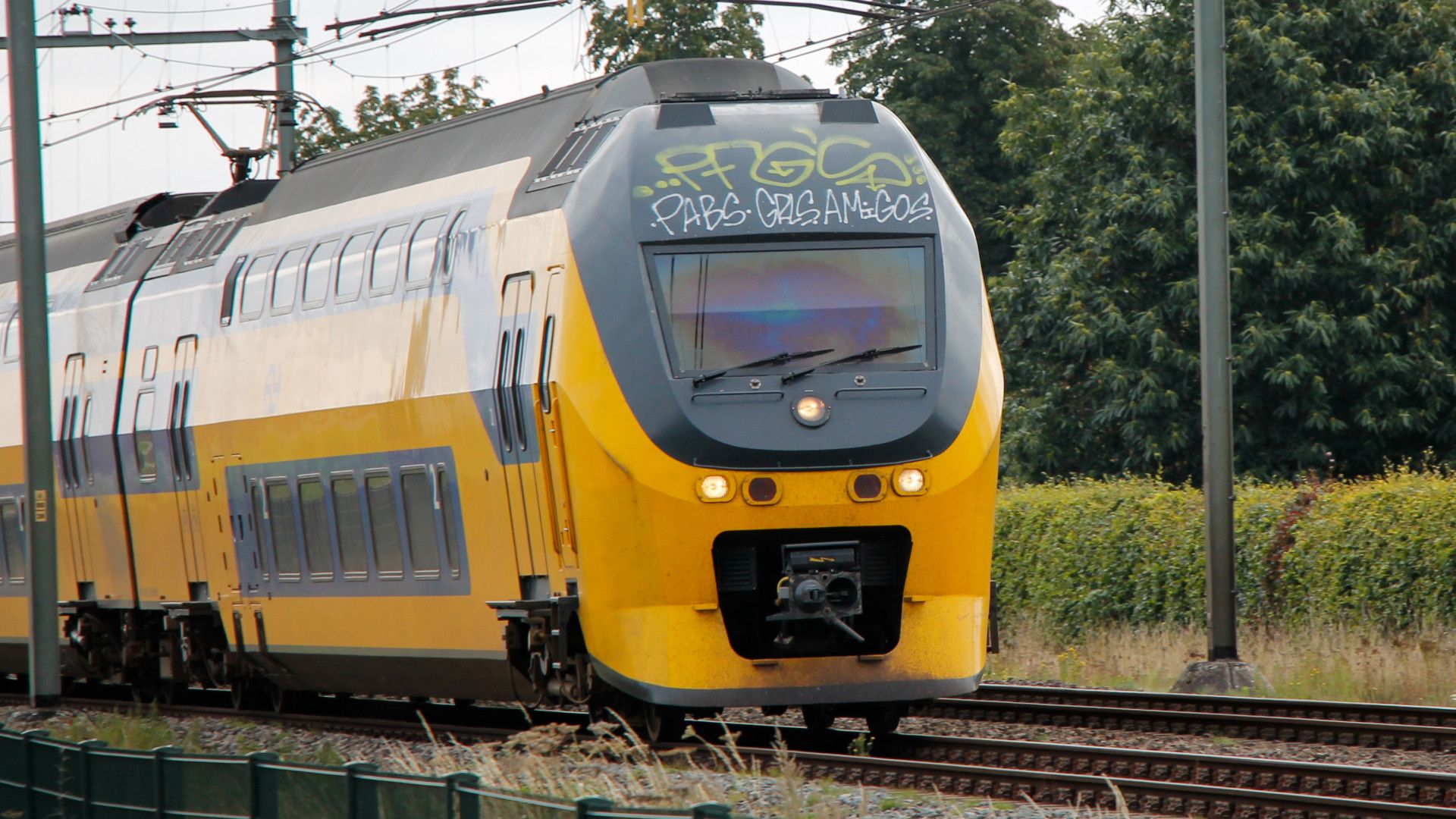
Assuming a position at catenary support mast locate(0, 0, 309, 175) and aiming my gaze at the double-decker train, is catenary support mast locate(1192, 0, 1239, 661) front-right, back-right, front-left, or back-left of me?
front-left

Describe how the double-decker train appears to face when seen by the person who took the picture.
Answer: facing the viewer and to the right of the viewer

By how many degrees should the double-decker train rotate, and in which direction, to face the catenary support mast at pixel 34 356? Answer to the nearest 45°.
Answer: approximately 180°

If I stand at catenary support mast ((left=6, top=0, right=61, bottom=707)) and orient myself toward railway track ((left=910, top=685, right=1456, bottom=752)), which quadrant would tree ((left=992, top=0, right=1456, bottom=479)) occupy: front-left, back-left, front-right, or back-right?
front-left

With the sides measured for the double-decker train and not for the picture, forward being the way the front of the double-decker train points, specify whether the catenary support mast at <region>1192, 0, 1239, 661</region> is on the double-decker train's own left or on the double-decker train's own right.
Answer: on the double-decker train's own left

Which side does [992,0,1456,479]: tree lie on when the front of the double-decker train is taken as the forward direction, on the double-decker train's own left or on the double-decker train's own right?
on the double-decker train's own left

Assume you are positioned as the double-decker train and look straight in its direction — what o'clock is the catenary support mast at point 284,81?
The catenary support mast is roughly at 7 o'clock from the double-decker train.

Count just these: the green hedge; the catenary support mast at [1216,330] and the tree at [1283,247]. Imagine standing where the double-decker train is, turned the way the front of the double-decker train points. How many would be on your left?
3

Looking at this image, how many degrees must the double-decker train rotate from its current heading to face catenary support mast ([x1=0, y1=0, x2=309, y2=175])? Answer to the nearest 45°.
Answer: approximately 135° to its left

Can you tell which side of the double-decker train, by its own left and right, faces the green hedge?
left

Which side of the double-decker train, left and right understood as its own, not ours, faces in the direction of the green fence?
right
